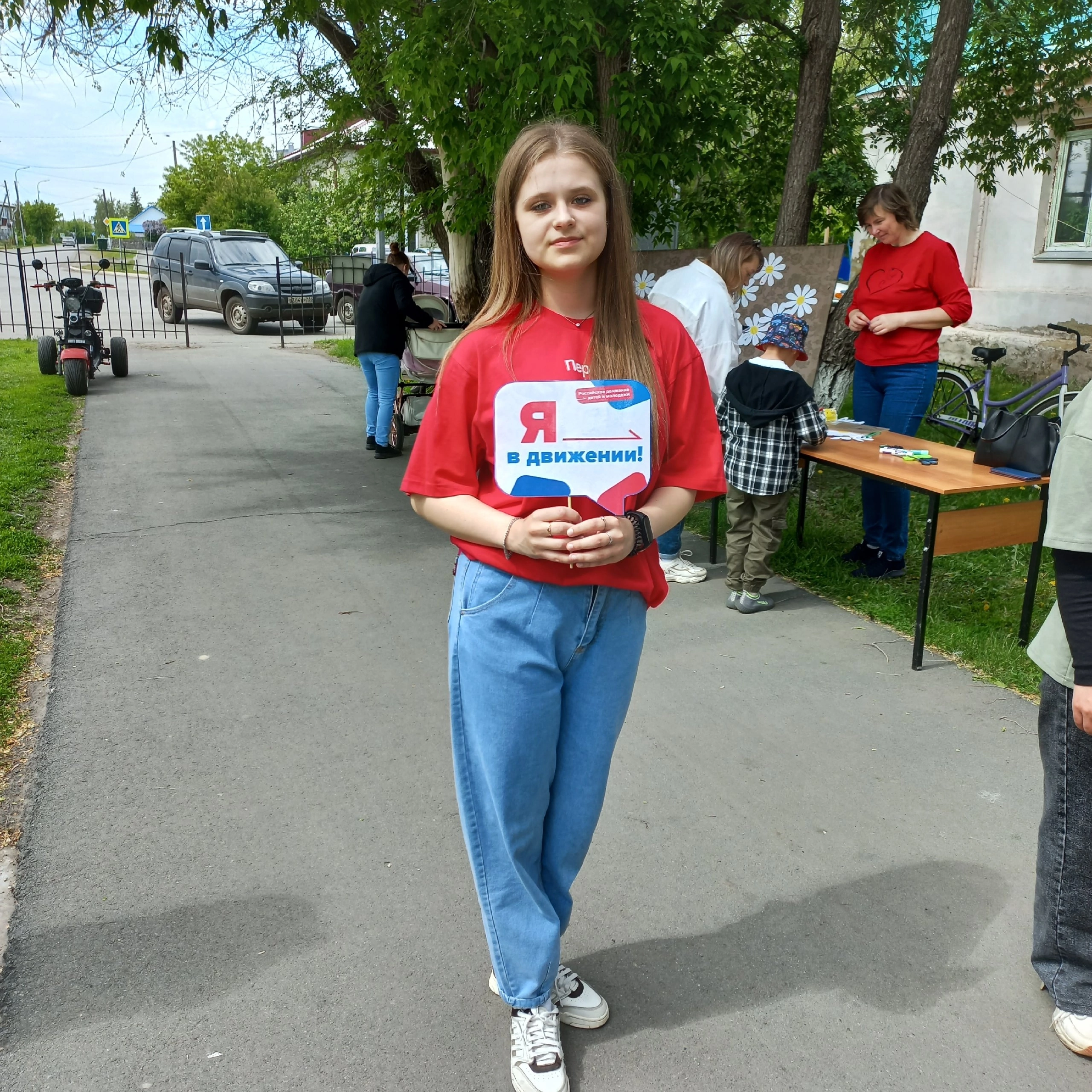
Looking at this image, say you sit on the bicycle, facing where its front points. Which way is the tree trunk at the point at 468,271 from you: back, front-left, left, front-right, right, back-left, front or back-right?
back

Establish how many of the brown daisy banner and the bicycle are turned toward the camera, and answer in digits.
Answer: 1

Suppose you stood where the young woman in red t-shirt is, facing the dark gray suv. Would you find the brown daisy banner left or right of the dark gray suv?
right

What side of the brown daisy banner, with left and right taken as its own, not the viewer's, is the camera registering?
front

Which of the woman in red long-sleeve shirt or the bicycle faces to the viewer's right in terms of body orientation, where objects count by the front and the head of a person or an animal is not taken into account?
the bicycle

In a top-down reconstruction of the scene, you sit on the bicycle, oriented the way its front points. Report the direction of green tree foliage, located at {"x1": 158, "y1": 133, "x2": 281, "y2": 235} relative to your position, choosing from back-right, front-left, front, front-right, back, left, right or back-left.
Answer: back-left

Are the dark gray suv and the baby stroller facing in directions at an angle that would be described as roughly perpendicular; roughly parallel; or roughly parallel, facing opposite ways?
roughly perpendicular

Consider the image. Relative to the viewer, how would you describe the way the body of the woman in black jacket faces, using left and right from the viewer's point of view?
facing away from the viewer and to the right of the viewer

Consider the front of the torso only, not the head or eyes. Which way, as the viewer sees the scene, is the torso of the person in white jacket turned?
to the viewer's right

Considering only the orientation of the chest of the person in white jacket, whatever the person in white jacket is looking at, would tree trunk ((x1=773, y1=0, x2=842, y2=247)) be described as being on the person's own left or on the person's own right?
on the person's own left

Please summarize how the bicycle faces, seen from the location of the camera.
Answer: facing to the right of the viewer

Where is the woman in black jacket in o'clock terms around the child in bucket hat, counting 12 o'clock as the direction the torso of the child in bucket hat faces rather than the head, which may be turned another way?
The woman in black jacket is roughly at 9 o'clock from the child in bucket hat.

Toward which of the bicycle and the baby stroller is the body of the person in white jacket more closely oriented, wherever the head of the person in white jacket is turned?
the bicycle

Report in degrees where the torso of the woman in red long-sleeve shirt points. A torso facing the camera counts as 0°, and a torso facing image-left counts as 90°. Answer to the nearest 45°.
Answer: approximately 45°

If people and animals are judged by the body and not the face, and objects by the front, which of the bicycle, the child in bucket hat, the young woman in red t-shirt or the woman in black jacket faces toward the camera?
the young woman in red t-shirt

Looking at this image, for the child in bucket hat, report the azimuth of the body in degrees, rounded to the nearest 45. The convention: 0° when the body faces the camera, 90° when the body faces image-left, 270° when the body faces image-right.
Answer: approximately 225°

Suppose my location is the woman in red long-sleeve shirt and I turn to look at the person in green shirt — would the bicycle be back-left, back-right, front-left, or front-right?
back-left

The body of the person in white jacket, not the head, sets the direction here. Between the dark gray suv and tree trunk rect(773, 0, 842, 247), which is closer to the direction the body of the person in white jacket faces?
the tree trunk

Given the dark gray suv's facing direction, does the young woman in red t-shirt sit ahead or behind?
ahead

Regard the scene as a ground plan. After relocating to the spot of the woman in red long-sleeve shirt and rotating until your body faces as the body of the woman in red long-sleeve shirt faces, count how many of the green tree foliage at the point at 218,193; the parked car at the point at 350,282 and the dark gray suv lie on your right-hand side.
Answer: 3
